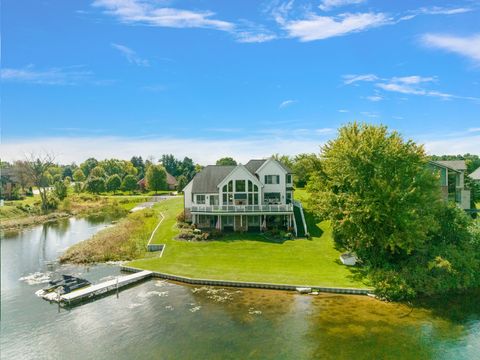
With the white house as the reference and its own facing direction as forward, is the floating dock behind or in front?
in front

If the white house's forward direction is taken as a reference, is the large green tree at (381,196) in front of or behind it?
in front

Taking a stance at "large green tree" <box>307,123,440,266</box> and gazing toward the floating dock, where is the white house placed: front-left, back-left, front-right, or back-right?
front-right

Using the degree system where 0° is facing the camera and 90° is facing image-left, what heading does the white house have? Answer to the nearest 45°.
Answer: approximately 0°

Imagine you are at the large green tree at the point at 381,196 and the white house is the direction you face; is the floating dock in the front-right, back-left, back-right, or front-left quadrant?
front-left

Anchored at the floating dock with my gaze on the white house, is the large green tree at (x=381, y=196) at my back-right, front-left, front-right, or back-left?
front-right
